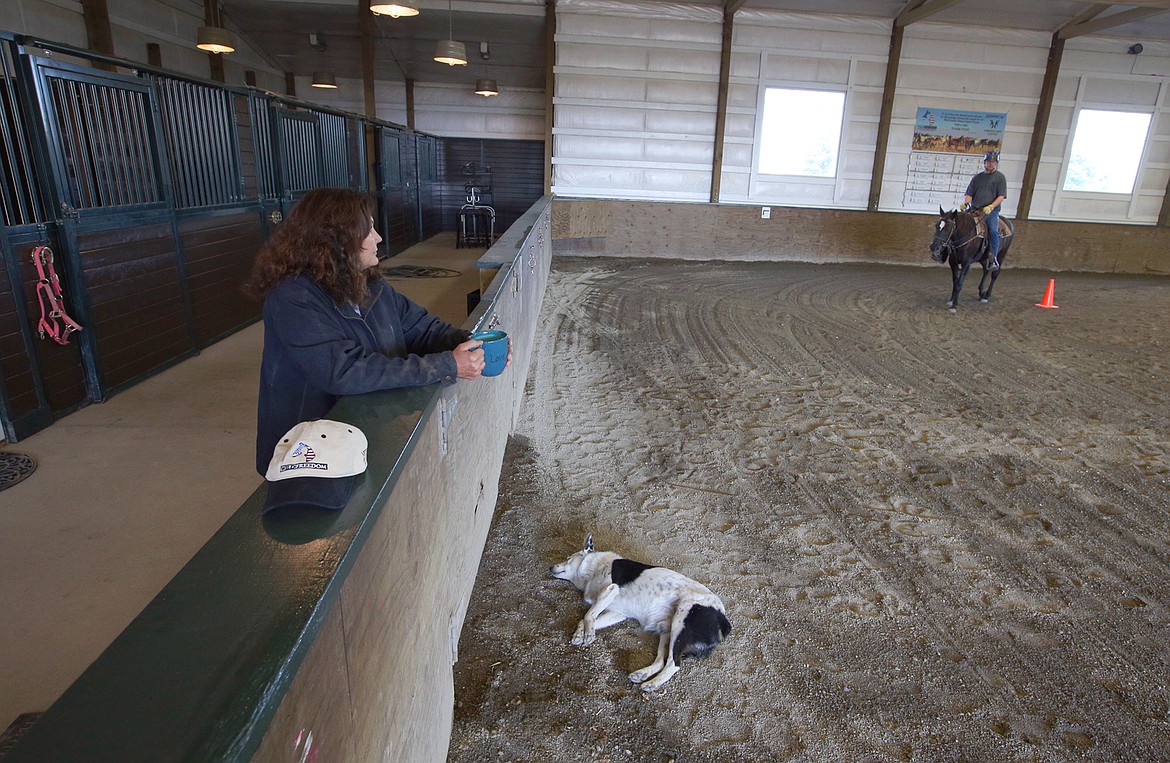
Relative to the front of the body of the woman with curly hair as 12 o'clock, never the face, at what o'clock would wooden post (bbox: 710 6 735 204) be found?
The wooden post is roughly at 10 o'clock from the woman with curly hair.

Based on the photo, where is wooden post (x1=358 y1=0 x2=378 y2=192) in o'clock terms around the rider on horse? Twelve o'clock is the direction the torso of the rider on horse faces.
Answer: The wooden post is roughly at 1 o'clock from the rider on horse.

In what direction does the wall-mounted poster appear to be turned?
toward the camera

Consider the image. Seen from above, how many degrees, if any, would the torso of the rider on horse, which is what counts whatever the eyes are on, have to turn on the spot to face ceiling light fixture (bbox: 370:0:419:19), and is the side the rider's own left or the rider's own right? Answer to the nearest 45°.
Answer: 0° — they already face it

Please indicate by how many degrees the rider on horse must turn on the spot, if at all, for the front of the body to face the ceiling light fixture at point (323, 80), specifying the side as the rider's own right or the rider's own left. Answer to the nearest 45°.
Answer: approximately 45° to the rider's own right

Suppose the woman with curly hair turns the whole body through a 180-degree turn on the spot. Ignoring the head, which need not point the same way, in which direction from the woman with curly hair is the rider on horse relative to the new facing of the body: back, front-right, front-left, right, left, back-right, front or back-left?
back-right

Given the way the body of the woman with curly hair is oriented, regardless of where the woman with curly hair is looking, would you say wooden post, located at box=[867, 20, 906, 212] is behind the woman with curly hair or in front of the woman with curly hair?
in front

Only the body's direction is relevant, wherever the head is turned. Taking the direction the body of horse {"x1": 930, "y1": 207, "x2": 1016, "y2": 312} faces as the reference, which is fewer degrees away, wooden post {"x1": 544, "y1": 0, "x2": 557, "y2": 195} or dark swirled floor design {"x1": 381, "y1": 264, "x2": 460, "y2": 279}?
the dark swirled floor design

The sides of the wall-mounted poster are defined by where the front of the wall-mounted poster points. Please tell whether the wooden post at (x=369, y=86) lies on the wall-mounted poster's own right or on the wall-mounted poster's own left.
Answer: on the wall-mounted poster's own right

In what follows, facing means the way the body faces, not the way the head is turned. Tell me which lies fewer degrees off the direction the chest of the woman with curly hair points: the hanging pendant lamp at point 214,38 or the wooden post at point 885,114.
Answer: the wooden post

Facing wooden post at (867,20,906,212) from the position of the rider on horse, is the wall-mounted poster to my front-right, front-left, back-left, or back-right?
front-right

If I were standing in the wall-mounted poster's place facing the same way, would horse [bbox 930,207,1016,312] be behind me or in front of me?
in front

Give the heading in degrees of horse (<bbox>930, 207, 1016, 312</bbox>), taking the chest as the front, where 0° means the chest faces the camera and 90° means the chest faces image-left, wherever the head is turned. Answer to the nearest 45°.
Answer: approximately 45°

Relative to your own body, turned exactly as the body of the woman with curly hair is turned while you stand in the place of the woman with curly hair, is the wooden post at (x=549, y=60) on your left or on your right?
on your left

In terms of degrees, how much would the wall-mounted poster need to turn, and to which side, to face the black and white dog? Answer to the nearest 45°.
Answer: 0° — it already faces it

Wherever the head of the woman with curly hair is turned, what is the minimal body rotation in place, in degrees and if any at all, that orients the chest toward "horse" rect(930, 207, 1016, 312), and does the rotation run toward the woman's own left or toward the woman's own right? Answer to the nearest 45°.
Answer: approximately 45° to the woman's own left

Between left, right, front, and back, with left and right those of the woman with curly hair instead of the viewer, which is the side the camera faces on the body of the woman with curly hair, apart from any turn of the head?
right
